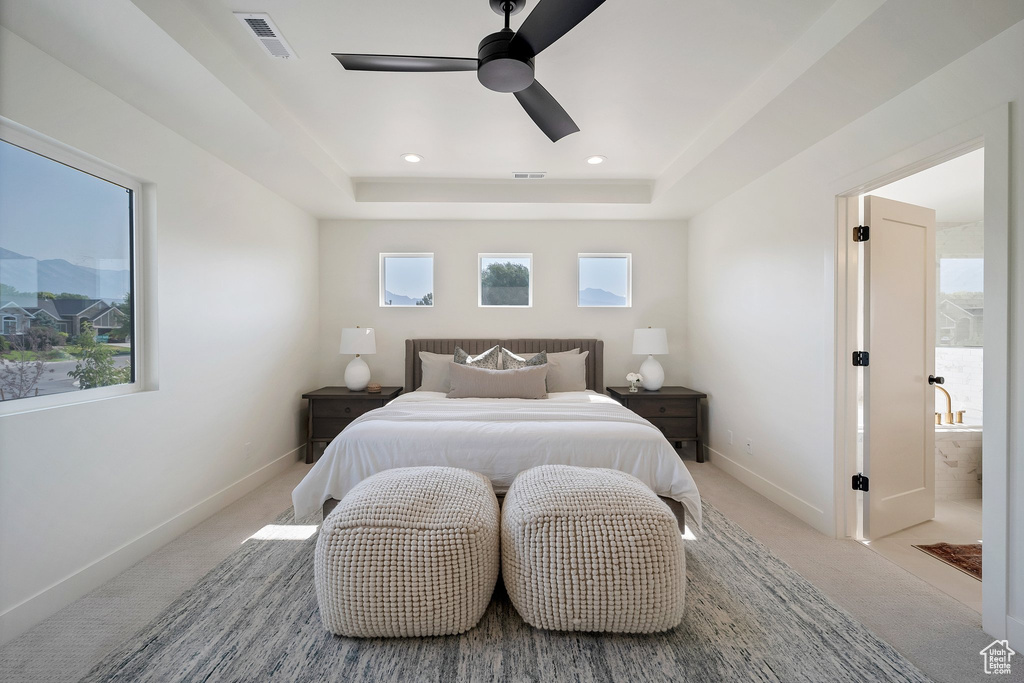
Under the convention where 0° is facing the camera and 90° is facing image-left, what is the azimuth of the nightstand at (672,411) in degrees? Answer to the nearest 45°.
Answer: approximately 0°

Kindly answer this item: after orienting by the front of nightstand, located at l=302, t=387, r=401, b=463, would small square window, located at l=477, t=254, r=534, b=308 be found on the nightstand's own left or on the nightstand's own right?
on the nightstand's own left

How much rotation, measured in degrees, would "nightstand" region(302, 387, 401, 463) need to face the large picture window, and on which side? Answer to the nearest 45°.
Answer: approximately 45° to its right

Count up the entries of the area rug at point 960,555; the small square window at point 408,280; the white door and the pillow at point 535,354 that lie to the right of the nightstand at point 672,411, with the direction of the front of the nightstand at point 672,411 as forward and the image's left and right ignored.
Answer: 2

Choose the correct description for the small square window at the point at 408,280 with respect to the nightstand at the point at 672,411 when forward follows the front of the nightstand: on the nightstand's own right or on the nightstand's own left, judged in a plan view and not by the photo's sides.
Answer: on the nightstand's own right

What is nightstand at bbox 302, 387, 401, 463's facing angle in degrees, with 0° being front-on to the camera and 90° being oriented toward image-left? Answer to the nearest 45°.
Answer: approximately 0°

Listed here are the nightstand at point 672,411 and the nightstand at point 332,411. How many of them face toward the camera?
2

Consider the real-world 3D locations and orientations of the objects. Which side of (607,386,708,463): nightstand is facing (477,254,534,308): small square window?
right

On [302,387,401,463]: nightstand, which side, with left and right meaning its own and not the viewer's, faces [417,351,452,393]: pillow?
left

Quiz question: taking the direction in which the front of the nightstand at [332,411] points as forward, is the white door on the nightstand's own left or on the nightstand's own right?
on the nightstand's own left

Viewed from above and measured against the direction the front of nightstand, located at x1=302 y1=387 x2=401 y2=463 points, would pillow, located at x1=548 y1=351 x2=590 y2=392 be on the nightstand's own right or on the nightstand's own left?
on the nightstand's own left
